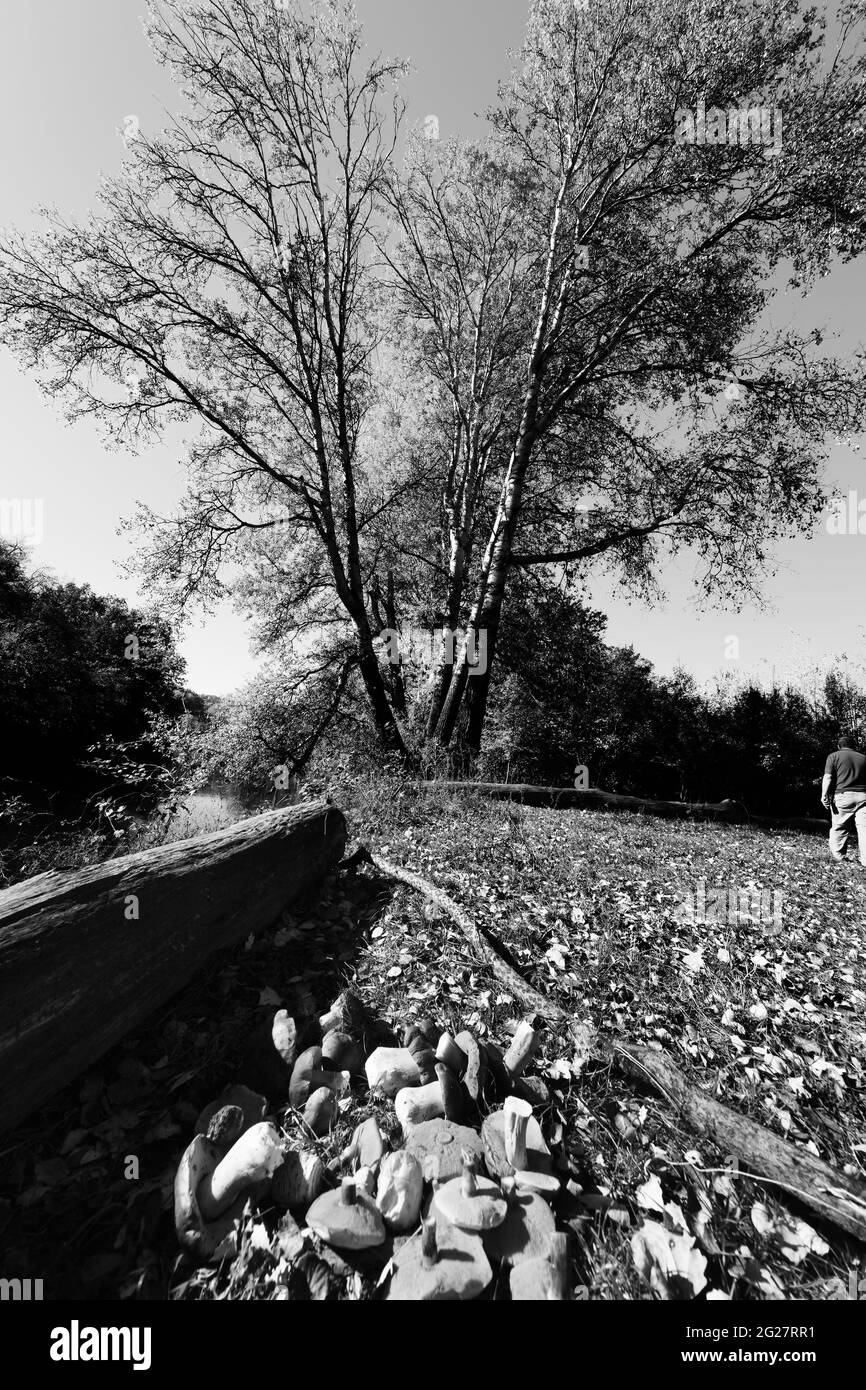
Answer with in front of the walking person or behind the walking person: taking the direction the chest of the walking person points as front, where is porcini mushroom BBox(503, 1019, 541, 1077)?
behind

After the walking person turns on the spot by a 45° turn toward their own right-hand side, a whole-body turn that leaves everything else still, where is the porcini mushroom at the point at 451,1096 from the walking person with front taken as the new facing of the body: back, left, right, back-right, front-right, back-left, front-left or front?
back-right

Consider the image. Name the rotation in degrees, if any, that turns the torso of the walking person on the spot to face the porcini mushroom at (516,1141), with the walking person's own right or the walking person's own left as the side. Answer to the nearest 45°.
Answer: approximately 180°

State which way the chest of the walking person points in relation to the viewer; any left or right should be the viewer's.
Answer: facing away from the viewer

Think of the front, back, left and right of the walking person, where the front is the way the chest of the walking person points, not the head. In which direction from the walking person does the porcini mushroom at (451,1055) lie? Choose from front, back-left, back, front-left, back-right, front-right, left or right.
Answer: back

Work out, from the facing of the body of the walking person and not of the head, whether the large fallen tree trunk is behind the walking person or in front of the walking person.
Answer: behind

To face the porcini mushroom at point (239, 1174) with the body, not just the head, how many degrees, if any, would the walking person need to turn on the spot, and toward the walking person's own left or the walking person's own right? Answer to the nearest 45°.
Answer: approximately 180°

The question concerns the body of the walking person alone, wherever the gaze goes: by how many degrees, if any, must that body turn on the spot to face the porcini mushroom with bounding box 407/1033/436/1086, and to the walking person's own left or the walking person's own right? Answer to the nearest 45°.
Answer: approximately 180°

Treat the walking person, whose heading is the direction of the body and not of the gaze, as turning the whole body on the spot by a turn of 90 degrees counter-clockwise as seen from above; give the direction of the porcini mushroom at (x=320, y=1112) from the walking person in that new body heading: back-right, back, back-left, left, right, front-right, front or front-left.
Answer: left

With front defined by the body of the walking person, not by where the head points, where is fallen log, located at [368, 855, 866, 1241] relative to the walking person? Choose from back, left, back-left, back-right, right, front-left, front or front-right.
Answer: back
